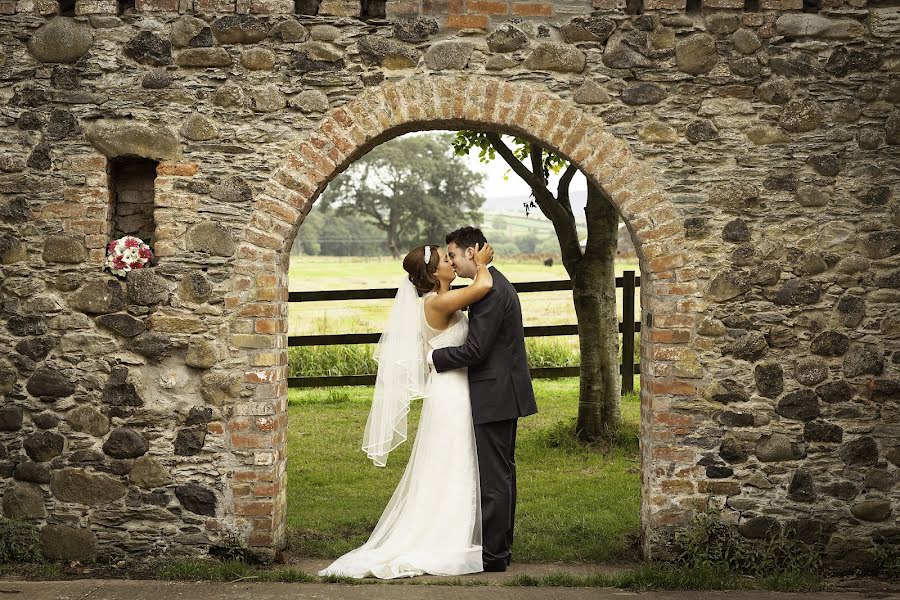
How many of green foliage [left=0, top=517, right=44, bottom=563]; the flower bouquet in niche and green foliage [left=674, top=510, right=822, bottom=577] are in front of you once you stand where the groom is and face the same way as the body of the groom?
2

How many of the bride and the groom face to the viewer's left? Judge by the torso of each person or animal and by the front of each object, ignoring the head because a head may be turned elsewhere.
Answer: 1

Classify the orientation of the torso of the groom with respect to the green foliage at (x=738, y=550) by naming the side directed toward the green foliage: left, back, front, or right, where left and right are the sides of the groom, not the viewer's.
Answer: back

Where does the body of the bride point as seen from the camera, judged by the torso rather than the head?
to the viewer's right

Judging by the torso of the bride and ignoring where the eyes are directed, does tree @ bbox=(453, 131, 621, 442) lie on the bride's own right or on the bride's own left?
on the bride's own left

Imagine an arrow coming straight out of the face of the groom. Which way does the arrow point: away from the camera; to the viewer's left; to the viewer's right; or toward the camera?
to the viewer's left

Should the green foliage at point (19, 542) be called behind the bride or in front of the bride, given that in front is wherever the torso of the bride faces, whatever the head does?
behind

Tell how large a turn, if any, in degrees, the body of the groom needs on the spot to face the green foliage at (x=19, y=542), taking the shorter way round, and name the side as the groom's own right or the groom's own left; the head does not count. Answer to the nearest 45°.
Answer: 0° — they already face it

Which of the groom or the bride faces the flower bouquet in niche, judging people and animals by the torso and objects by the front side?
the groom

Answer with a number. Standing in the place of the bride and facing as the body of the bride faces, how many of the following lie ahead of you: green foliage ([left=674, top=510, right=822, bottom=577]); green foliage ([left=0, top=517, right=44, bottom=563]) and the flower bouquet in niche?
1

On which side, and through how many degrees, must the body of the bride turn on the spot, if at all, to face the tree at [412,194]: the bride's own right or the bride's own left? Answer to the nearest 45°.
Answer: approximately 90° to the bride's own left

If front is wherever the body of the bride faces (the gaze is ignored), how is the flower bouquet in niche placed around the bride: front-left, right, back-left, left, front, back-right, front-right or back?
back

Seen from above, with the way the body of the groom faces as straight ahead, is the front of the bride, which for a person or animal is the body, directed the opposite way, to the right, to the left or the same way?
the opposite way

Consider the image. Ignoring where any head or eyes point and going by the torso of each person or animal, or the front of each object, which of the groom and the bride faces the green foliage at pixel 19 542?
the groom

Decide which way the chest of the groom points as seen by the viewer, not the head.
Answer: to the viewer's left
